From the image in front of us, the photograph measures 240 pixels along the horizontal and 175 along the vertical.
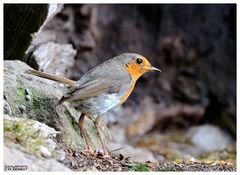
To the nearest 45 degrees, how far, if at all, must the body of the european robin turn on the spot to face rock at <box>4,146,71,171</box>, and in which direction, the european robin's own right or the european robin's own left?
approximately 135° to the european robin's own right

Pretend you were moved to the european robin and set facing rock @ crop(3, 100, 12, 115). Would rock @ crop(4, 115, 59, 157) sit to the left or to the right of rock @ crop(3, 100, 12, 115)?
left

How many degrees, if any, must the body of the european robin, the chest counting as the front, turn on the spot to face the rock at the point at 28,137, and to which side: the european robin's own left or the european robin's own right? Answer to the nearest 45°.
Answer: approximately 135° to the european robin's own right

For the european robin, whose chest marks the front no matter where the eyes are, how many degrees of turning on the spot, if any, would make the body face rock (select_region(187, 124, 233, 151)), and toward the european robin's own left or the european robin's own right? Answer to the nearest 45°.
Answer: approximately 45° to the european robin's own left

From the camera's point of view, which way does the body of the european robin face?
to the viewer's right

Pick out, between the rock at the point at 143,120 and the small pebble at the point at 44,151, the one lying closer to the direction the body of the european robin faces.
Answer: the rock

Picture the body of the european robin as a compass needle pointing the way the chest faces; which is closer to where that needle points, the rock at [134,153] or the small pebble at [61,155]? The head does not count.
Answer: the rock

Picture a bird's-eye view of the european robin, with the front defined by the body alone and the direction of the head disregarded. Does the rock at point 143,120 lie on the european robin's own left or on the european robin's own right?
on the european robin's own left
